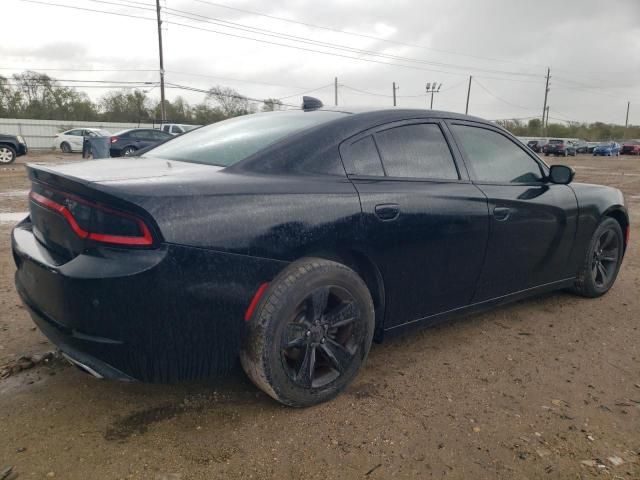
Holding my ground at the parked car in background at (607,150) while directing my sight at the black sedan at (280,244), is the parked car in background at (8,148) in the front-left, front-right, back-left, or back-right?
front-right

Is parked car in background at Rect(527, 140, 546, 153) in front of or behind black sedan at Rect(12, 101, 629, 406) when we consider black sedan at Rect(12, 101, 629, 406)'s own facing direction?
in front

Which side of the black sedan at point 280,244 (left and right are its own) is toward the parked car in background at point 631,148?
front

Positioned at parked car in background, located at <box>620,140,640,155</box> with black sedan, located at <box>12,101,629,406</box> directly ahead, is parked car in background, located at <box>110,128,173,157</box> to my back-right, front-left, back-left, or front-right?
front-right

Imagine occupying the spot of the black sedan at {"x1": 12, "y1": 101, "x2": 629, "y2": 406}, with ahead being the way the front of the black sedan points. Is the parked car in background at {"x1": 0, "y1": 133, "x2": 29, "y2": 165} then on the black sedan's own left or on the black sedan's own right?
on the black sedan's own left

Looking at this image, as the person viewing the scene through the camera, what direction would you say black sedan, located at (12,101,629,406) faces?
facing away from the viewer and to the right of the viewer

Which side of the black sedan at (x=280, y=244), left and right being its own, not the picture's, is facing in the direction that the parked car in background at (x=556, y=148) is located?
front

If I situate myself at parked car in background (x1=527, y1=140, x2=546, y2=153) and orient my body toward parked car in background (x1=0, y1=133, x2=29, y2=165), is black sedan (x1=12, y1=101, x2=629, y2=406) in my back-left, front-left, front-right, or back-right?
front-left

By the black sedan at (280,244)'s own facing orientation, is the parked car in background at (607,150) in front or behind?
in front

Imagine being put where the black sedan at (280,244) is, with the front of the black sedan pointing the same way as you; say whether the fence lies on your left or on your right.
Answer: on your left
